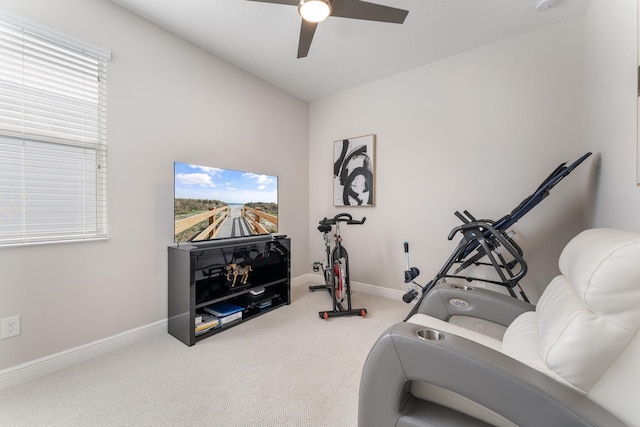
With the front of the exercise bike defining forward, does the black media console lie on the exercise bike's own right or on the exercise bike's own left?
on the exercise bike's own right

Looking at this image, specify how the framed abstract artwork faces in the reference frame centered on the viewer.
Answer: facing the viewer and to the left of the viewer

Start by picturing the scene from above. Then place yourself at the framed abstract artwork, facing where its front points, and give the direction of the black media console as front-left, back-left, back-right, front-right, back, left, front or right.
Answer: front

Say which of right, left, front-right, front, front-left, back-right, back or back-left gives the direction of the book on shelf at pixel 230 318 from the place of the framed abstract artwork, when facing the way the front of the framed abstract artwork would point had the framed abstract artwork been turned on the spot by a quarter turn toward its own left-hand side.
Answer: right

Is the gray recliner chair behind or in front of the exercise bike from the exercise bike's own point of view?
in front

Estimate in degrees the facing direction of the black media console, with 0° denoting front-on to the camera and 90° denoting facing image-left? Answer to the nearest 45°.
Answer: approximately 315°

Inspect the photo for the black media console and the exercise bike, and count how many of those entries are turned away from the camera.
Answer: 0

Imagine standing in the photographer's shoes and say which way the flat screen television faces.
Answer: facing the viewer and to the right of the viewer

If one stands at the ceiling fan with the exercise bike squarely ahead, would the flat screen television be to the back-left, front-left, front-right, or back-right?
front-left

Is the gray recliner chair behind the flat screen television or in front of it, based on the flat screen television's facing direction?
in front

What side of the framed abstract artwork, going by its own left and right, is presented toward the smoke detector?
left

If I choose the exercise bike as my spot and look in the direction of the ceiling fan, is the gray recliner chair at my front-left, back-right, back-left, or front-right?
front-left

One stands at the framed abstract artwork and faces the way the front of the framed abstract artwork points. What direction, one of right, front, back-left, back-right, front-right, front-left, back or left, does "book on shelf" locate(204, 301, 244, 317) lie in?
front
